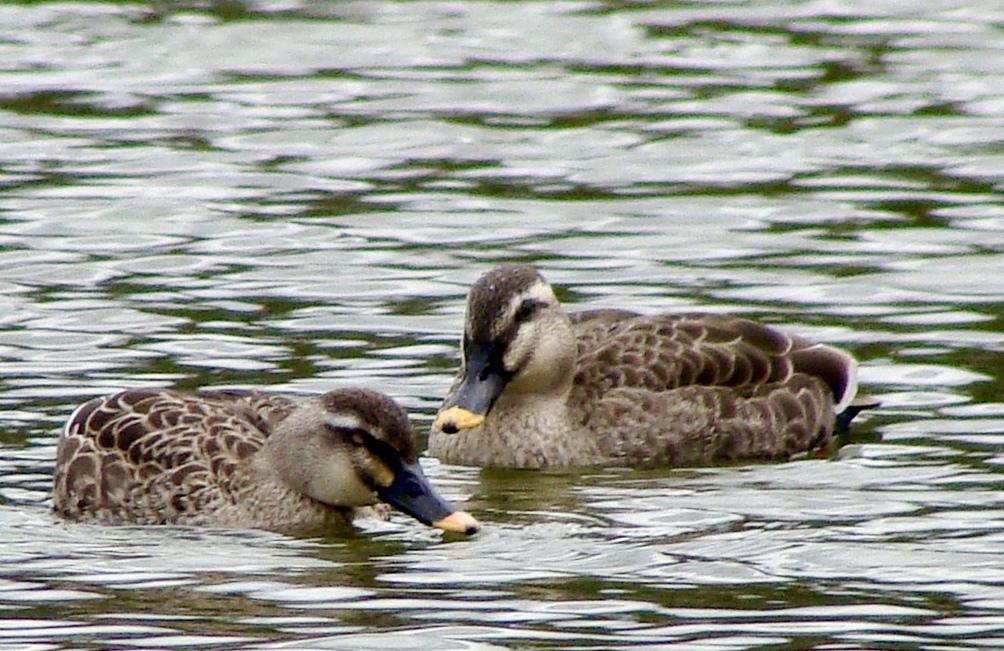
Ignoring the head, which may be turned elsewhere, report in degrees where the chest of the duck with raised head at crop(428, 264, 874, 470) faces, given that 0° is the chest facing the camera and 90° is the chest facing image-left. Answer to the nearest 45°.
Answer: approximately 90°

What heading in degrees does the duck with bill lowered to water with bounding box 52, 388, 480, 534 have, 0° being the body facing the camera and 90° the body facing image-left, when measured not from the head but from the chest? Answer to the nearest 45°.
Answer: approximately 270°
